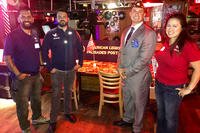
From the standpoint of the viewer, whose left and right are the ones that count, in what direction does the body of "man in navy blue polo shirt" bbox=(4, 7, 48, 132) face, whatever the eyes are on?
facing the viewer and to the right of the viewer

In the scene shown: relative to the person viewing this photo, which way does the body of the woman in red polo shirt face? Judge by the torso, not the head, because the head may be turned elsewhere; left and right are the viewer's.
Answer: facing the viewer and to the left of the viewer

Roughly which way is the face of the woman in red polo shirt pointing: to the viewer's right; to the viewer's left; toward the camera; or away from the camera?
toward the camera

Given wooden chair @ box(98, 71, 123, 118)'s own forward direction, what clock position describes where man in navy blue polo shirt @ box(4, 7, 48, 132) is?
The man in navy blue polo shirt is roughly at 8 o'clock from the wooden chair.

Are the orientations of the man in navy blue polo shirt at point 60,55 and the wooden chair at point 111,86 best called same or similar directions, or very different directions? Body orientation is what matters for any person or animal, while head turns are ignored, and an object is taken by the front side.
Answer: very different directions

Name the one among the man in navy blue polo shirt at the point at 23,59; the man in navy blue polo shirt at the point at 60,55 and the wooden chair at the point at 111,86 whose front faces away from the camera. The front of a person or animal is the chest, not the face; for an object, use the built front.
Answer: the wooden chair

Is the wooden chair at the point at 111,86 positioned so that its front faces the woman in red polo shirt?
no

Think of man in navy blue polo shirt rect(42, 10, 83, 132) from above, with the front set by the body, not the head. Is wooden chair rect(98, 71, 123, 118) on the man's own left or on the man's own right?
on the man's own left

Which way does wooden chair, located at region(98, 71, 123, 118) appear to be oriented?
away from the camera

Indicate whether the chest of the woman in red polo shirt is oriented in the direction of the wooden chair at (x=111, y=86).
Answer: no

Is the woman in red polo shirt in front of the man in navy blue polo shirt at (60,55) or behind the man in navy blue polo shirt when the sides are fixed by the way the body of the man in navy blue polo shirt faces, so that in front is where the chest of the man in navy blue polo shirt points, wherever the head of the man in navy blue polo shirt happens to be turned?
in front

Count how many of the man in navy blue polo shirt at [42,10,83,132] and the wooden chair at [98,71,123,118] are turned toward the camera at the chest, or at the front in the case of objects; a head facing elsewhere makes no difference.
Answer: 1

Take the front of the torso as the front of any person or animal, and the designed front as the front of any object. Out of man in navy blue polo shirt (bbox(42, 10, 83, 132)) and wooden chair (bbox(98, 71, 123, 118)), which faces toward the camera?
the man in navy blue polo shirt

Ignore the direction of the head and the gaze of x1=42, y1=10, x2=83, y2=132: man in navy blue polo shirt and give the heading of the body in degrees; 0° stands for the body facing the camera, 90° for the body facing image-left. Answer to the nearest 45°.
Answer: approximately 0°
